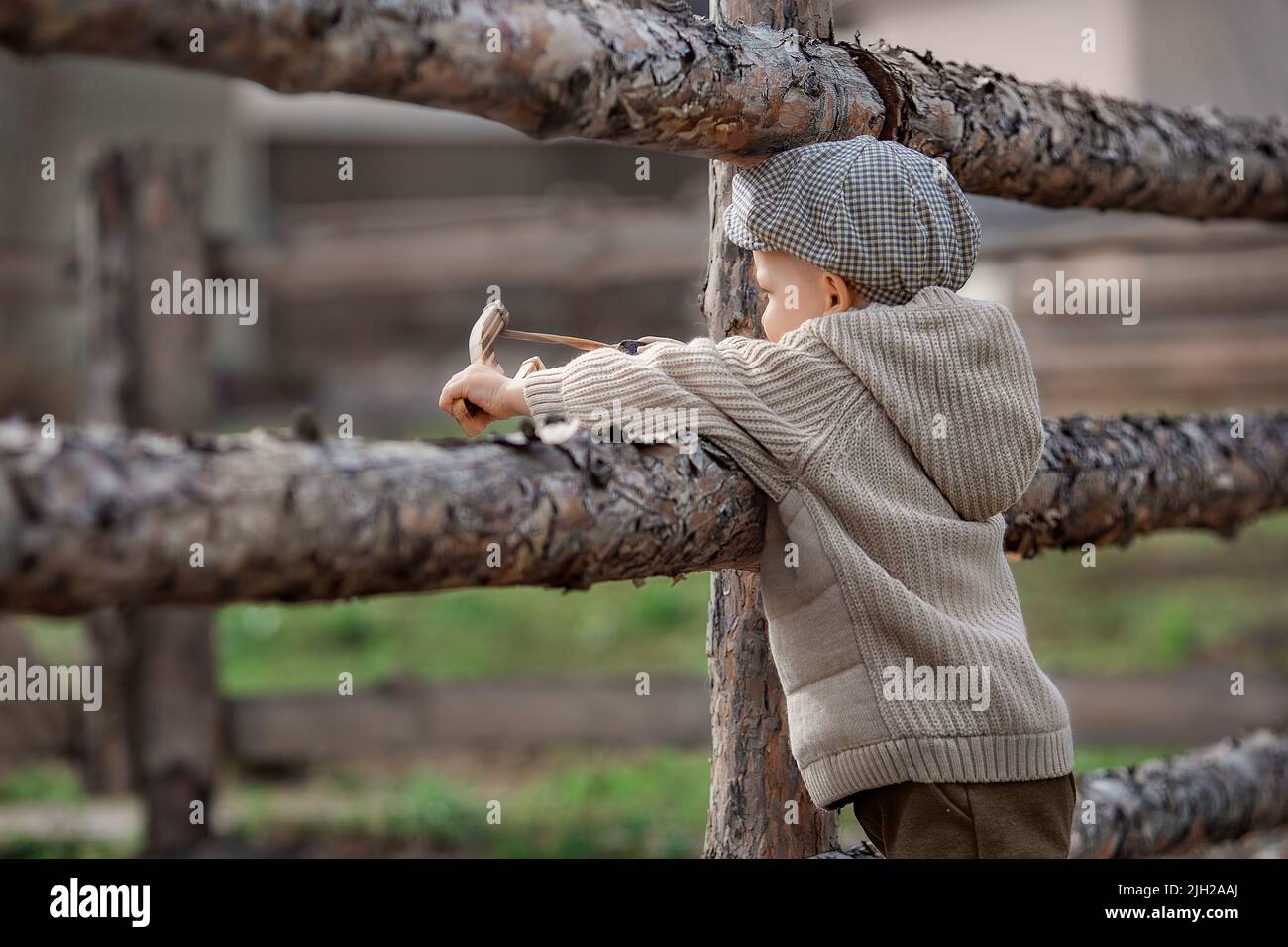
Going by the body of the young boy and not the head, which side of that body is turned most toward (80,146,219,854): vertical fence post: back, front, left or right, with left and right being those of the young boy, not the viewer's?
front

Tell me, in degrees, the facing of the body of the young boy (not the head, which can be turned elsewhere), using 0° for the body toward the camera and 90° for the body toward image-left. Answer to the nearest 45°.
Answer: approximately 135°

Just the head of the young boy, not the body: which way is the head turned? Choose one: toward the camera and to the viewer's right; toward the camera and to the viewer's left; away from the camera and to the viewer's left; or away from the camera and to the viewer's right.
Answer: away from the camera and to the viewer's left
